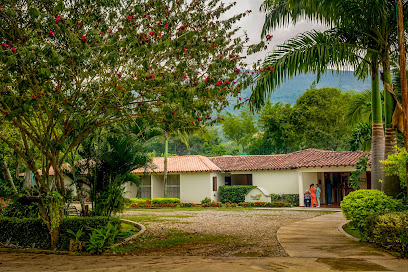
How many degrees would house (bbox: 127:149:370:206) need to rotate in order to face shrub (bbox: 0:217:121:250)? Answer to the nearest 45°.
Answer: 0° — it already faces it

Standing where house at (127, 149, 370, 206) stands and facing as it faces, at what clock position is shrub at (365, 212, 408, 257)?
The shrub is roughly at 12 o'clock from the house.

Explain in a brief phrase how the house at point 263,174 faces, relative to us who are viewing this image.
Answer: facing the viewer

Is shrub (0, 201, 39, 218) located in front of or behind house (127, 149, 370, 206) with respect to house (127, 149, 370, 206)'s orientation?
in front

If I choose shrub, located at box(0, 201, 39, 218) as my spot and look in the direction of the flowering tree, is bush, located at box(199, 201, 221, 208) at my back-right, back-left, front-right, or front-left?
back-left

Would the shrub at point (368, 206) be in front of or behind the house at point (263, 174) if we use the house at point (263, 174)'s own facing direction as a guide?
in front

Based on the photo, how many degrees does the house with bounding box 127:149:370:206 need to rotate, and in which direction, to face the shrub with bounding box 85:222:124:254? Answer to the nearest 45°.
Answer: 0° — it already faces it

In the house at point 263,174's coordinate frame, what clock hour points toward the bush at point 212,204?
The bush is roughly at 2 o'clock from the house.
